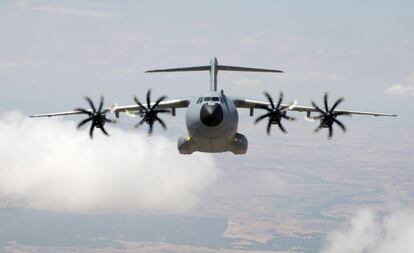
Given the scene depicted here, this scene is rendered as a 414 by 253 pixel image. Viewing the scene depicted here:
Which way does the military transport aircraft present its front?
toward the camera
